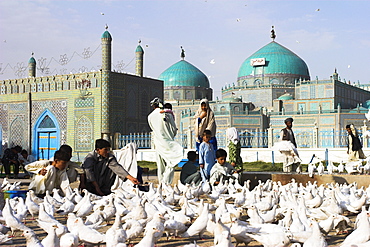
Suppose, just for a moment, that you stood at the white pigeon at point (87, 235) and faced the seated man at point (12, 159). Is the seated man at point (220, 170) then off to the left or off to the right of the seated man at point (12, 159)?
right

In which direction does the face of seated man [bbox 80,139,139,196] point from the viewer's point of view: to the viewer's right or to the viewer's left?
to the viewer's right

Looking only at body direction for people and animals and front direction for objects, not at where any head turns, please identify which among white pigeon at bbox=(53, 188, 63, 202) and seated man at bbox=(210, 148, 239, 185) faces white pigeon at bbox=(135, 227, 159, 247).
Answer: the seated man

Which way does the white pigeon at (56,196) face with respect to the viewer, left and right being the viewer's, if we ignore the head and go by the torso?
facing to the left of the viewer

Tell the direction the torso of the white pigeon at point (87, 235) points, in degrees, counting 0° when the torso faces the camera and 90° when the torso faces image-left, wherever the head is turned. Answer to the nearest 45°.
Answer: approximately 90°

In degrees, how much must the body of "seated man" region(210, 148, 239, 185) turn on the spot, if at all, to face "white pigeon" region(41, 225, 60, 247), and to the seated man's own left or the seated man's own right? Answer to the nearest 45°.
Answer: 0° — they already face it

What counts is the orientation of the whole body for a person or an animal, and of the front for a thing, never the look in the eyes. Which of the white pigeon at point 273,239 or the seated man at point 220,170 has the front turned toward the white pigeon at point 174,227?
the seated man

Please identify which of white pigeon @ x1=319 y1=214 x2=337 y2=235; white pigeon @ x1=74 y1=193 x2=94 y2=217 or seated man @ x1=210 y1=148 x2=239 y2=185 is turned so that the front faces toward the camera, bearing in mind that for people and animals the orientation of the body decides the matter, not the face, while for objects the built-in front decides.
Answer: the seated man

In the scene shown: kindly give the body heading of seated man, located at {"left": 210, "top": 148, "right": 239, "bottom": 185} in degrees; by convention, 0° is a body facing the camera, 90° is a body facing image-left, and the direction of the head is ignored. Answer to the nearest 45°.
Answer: approximately 0°

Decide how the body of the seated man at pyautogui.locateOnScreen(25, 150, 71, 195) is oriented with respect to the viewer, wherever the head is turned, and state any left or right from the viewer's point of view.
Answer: facing the viewer and to the right of the viewer
